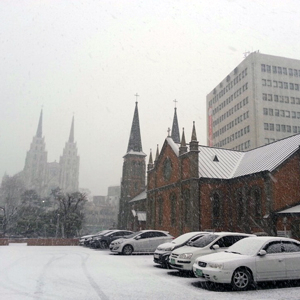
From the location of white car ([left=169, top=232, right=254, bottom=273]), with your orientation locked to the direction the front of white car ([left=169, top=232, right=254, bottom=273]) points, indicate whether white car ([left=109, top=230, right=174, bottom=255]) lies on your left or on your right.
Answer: on your right

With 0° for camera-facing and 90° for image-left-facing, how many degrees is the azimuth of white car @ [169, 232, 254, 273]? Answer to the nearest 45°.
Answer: approximately 45°

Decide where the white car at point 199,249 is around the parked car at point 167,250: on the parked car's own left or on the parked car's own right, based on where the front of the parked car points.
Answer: on the parked car's own left

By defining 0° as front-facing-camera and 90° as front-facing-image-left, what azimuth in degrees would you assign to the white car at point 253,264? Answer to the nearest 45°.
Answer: approximately 45°
